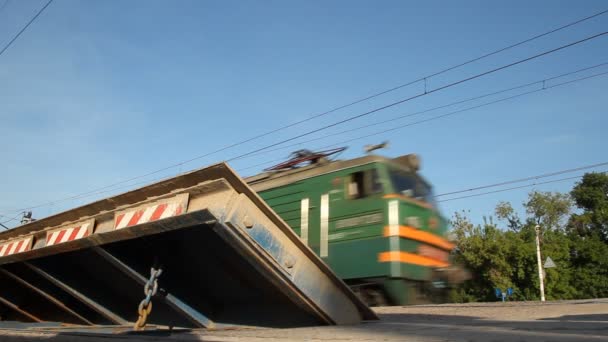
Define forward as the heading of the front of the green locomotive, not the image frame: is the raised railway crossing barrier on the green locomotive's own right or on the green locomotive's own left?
on the green locomotive's own right

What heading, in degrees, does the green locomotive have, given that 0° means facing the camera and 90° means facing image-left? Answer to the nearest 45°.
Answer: approximately 315°
